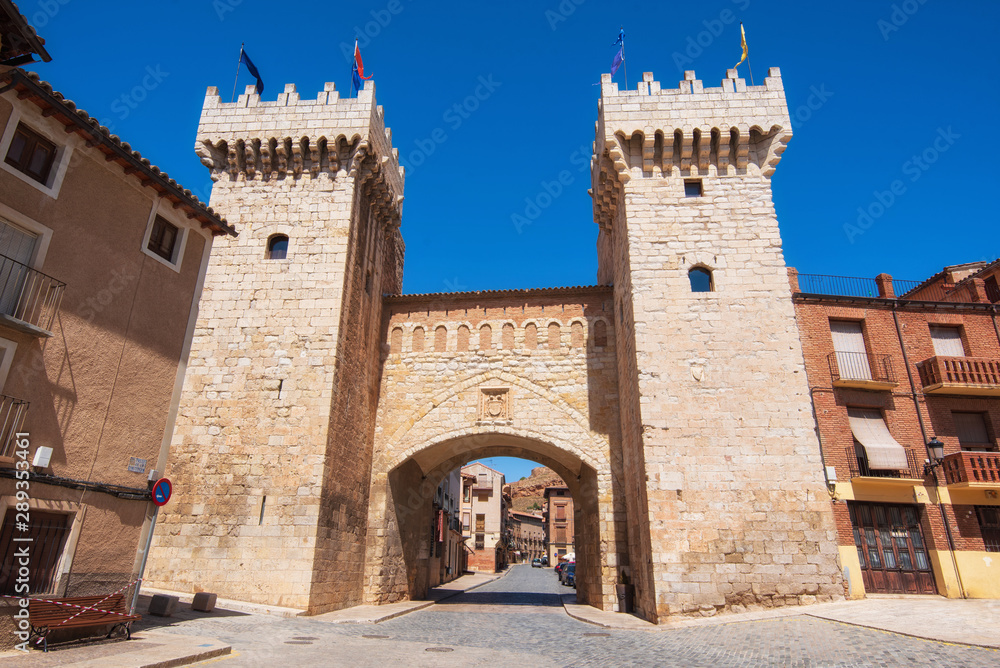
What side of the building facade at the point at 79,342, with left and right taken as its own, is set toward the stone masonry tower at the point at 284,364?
left

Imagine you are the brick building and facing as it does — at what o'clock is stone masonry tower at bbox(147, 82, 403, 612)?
The stone masonry tower is roughly at 2 o'clock from the brick building.

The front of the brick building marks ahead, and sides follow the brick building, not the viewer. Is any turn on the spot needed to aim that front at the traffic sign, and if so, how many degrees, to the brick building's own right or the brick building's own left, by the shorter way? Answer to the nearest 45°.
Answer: approximately 45° to the brick building's own right

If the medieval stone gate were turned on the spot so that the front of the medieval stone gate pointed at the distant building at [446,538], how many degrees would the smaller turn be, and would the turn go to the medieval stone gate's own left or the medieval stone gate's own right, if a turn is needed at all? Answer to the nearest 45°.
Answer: approximately 180°

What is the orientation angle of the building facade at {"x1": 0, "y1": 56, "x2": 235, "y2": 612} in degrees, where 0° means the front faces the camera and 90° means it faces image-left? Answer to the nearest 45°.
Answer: approximately 315°

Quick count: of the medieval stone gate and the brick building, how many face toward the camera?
2

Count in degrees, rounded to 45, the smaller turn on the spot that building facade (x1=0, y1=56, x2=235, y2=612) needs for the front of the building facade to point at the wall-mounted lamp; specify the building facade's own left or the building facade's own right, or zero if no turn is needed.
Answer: approximately 45° to the building facade's own left

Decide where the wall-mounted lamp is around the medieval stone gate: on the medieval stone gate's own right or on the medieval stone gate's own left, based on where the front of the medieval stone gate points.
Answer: on the medieval stone gate's own left

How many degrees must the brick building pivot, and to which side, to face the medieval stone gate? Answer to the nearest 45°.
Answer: approximately 45° to its right

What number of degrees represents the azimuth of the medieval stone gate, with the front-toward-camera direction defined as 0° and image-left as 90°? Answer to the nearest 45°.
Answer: approximately 0°

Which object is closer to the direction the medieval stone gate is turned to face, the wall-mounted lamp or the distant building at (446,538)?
the wall-mounted lamp
